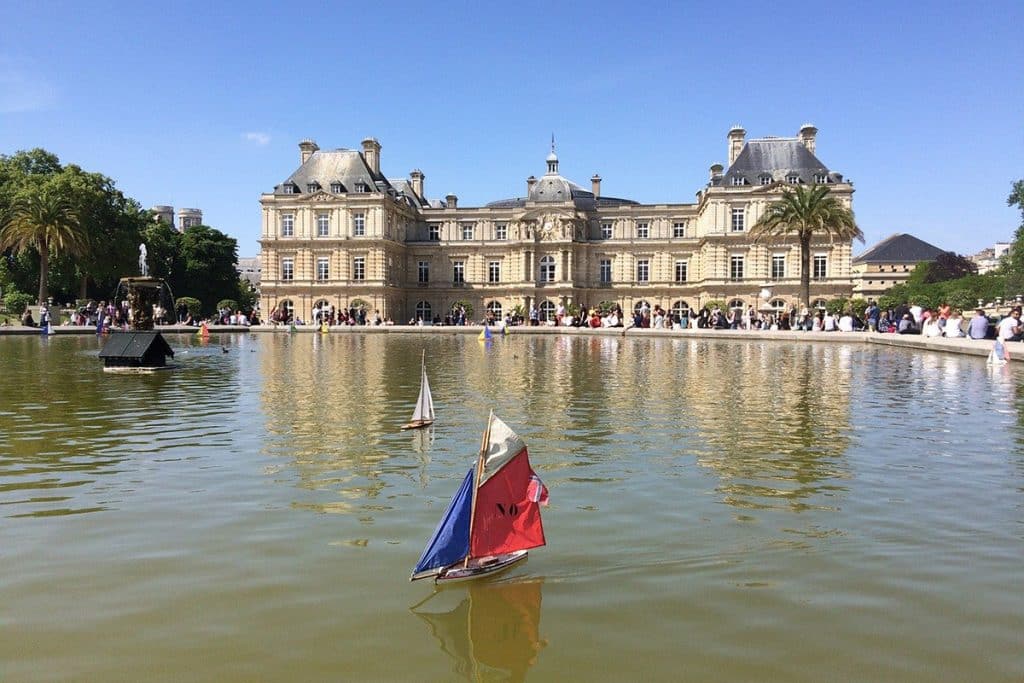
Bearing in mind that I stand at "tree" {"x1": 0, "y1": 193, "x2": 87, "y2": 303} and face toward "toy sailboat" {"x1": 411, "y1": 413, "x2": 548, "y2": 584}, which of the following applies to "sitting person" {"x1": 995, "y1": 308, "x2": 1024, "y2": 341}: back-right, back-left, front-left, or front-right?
front-left

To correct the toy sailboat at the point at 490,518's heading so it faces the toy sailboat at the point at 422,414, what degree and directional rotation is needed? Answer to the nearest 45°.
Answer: approximately 135° to its right

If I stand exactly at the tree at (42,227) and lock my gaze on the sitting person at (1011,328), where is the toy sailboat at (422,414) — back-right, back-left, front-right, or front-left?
front-right

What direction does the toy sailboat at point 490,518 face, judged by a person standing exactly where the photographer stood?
facing the viewer and to the left of the viewer

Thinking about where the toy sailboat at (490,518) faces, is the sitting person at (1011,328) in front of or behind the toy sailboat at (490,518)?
behind
